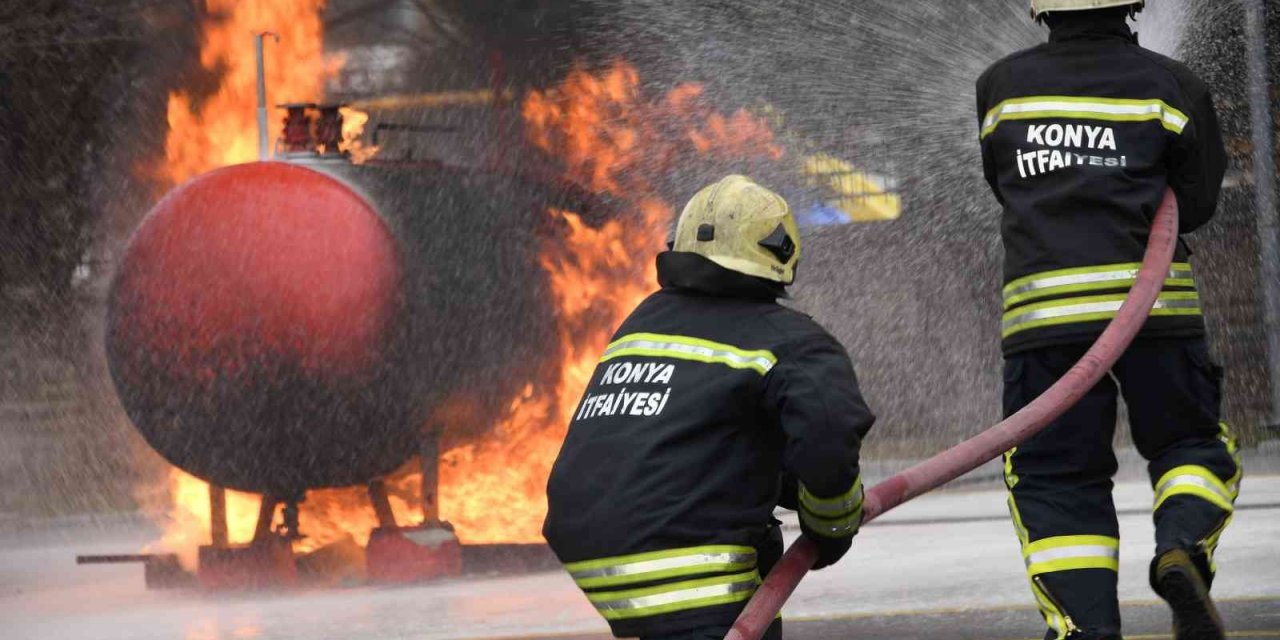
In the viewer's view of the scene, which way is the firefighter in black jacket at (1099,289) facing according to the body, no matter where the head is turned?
away from the camera

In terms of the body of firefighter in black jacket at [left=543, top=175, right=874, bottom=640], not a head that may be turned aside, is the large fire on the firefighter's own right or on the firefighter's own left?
on the firefighter's own left

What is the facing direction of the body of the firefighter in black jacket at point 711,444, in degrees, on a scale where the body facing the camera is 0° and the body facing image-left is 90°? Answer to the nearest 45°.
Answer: approximately 225°

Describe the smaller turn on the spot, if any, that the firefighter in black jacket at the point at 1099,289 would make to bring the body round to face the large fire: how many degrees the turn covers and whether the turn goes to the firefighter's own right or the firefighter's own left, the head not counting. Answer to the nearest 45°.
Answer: approximately 45° to the firefighter's own left

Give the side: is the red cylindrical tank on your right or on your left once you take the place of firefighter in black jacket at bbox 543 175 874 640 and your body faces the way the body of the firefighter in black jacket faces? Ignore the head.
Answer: on your left
